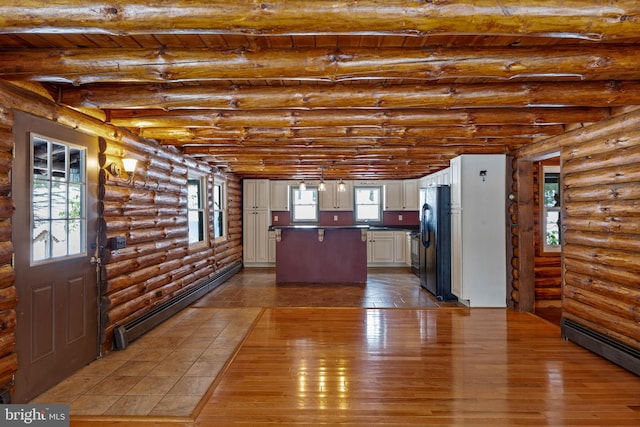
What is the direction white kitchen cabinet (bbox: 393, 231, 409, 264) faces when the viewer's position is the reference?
facing the viewer

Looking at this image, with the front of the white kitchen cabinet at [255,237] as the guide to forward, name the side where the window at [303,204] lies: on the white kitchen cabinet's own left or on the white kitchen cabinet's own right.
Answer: on the white kitchen cabinet's own left

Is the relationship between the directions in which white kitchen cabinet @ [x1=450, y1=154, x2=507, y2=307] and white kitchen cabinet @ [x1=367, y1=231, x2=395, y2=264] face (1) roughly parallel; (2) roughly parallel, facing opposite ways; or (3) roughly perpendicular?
roughly perpendicular

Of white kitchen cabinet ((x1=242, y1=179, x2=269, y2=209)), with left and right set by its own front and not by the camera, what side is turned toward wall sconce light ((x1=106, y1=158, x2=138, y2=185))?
front

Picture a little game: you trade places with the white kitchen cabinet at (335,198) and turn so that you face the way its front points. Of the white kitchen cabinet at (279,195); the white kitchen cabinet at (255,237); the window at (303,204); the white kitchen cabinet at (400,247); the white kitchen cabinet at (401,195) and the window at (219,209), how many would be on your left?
2

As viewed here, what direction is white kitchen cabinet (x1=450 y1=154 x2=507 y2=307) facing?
to the viewer's left

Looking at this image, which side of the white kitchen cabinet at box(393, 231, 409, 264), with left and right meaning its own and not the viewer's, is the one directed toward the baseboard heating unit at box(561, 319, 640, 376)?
front

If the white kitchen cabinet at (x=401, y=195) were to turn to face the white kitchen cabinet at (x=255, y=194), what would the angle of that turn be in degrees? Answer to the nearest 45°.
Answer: approximately 90° to its right

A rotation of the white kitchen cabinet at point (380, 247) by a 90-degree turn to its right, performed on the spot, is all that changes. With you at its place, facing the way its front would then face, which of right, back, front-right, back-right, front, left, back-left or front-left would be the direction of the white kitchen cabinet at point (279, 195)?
front

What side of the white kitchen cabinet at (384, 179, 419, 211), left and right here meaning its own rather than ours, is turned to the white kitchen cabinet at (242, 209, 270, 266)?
right

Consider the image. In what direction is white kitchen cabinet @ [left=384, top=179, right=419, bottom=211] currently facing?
toward the camera

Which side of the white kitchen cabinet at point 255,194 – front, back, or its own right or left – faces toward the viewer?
front

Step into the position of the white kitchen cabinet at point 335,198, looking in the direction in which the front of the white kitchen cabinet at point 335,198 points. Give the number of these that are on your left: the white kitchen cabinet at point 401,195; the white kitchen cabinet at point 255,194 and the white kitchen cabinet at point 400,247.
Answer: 2
